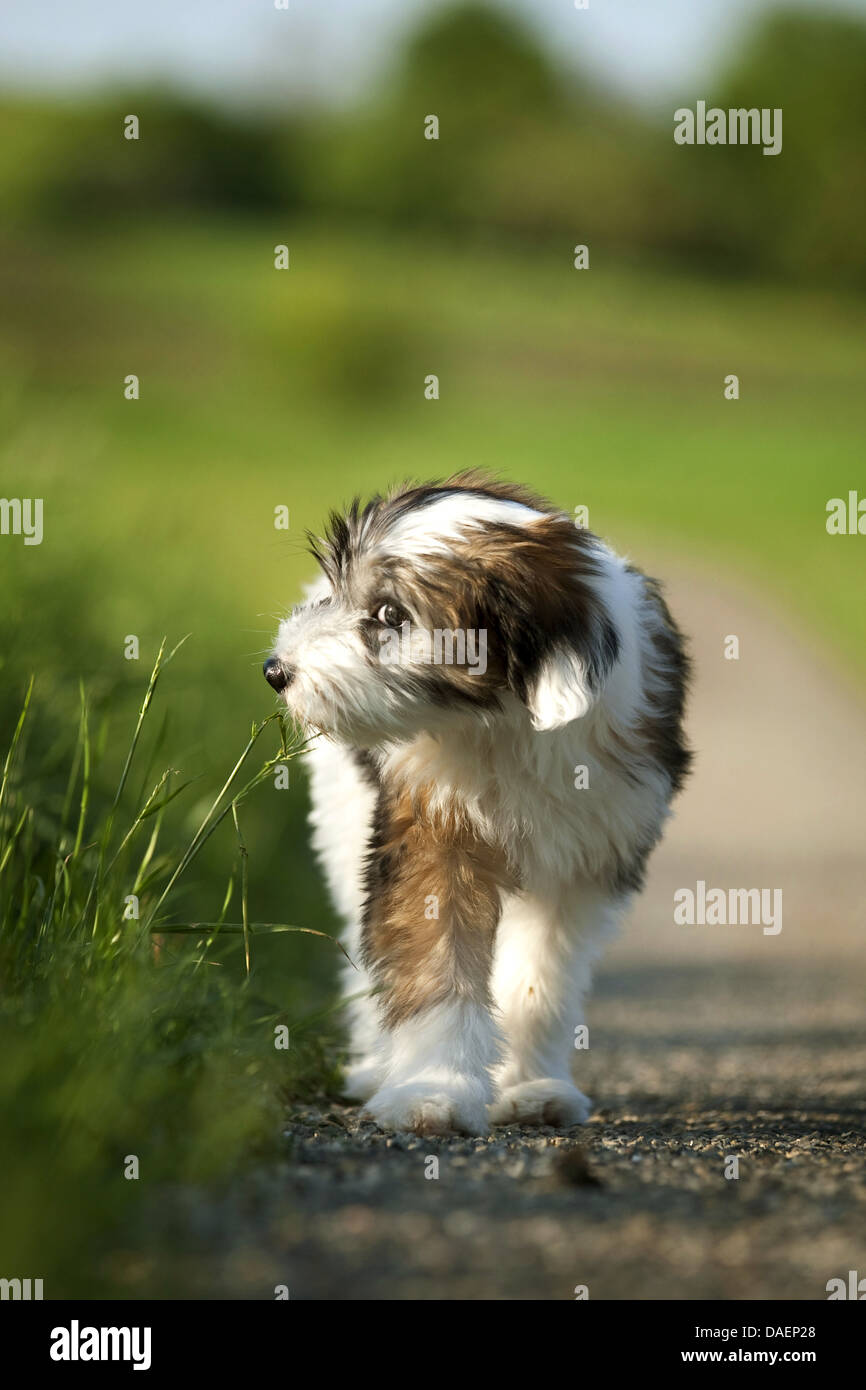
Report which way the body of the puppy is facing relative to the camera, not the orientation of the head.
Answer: toward the camera
